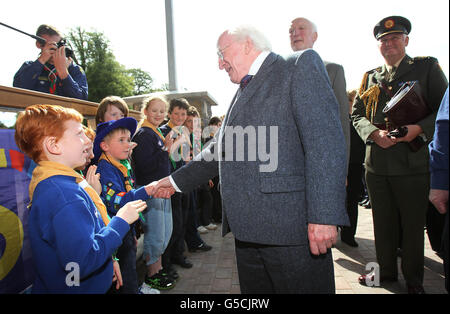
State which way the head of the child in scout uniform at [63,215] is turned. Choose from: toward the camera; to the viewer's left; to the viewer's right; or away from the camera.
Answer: to the viewer's right

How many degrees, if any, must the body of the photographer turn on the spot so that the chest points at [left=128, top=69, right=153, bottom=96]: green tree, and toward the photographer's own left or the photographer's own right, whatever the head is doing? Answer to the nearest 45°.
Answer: approximately 135° to the photographer's own left

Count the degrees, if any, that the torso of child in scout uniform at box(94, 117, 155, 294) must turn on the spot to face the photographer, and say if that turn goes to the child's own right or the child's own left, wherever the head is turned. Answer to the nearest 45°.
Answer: approximately 180°

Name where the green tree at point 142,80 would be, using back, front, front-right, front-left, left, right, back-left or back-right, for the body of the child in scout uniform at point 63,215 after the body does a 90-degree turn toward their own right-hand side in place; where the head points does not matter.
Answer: back

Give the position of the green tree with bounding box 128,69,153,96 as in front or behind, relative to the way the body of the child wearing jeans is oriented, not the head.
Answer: behind

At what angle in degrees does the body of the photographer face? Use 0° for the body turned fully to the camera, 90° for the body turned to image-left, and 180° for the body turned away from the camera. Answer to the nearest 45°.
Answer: approximately 315°

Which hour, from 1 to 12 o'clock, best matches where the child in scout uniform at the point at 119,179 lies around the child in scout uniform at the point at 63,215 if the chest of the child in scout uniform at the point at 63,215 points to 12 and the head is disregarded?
the child in scout uniform at the point at 119,179 is roughly at 10 o'clock from the child in scout uniform at the point at 63,215.

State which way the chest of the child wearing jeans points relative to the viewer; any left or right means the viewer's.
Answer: facing the viewer and to the right of the viewer

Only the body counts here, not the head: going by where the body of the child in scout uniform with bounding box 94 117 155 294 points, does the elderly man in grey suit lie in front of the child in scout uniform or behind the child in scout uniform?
in front

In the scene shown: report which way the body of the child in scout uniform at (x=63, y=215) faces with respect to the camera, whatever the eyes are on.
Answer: to the viewer's right

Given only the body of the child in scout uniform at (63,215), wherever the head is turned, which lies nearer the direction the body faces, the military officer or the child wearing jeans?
the military officer

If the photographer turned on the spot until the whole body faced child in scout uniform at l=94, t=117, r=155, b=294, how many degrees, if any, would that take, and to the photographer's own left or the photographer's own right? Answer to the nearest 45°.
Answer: approximately 45° to the photographer's own right

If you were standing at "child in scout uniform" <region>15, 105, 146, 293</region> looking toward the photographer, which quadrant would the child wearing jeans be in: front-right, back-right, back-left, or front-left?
front-right

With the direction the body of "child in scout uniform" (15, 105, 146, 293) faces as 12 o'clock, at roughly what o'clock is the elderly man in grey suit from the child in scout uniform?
The elderly man in grey suit is roughly at 1 o'clock from the child in scout uniform.
